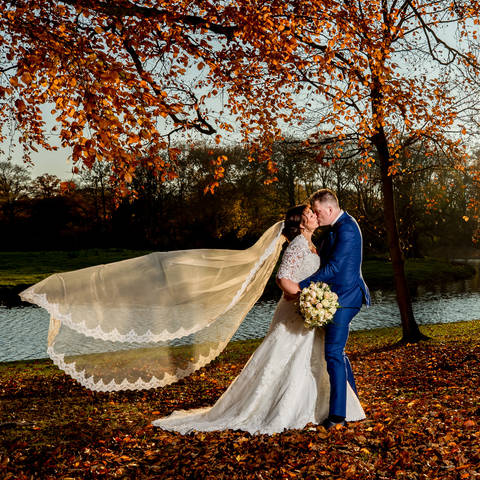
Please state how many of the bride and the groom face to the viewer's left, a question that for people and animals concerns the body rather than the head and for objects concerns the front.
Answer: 1

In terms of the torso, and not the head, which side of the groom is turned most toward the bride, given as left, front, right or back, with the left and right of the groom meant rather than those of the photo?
front

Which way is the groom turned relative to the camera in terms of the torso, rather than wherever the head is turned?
to the viewer's left

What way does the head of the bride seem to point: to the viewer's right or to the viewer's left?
to the viewer's right

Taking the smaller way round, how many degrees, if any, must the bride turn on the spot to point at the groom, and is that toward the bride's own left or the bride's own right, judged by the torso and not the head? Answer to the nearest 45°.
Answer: approximately 45° to the bride's own right

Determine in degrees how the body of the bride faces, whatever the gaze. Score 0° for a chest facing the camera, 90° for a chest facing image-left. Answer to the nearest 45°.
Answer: approximately 270°

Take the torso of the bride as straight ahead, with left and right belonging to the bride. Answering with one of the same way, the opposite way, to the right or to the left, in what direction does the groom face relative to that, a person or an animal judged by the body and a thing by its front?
the opposite way

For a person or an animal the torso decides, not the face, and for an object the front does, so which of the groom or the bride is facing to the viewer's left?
the groom
